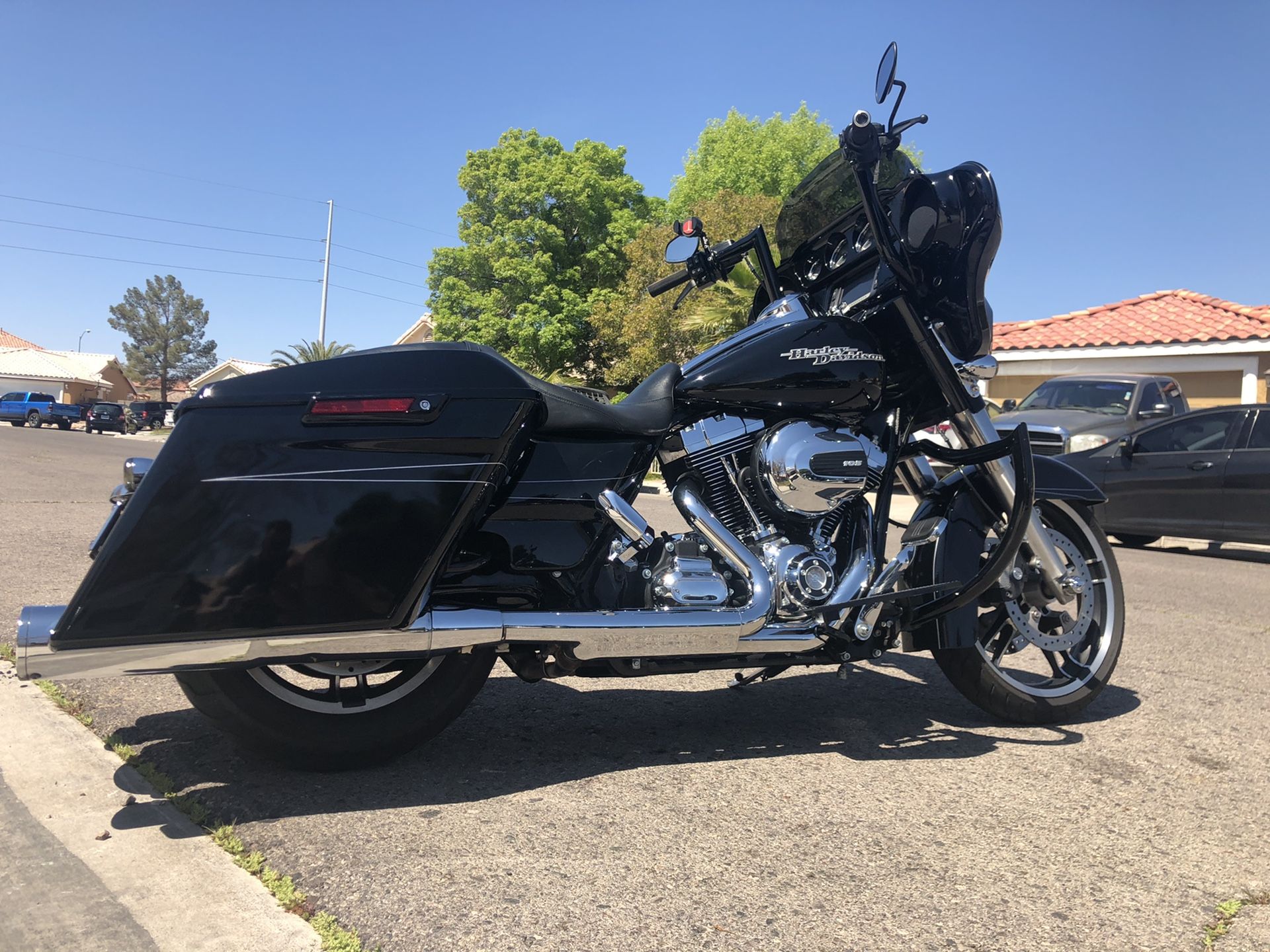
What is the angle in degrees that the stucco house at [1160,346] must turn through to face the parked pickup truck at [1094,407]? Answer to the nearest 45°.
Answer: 0° — it already faces it

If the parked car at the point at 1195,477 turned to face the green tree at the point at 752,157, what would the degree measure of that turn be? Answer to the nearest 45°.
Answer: approximately 45° to its right

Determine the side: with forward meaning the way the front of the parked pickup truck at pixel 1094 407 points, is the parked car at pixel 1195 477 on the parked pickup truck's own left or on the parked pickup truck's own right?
on the parked pickup truck's own left

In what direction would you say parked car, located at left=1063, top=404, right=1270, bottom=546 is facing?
to the viewer's left

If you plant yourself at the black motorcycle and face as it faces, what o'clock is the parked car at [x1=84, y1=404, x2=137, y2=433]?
The parked car is roughly at 8 o'clock from the black motorcycle.

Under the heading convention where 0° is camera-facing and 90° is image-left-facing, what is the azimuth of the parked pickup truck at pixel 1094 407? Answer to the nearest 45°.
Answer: approximately 45°

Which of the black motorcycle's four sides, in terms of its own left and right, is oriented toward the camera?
right

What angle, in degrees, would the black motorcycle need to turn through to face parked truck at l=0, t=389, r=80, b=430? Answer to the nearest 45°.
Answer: approximately 135° to its left

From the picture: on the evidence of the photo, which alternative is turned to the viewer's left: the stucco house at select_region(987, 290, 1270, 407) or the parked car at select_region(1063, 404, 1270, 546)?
the parked car

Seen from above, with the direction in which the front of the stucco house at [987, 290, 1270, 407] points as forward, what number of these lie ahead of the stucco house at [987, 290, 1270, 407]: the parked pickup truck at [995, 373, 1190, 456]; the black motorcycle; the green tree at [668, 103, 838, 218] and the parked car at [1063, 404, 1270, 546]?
3

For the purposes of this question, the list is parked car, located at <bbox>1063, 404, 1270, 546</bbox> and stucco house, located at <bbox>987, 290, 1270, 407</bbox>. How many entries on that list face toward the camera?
1
